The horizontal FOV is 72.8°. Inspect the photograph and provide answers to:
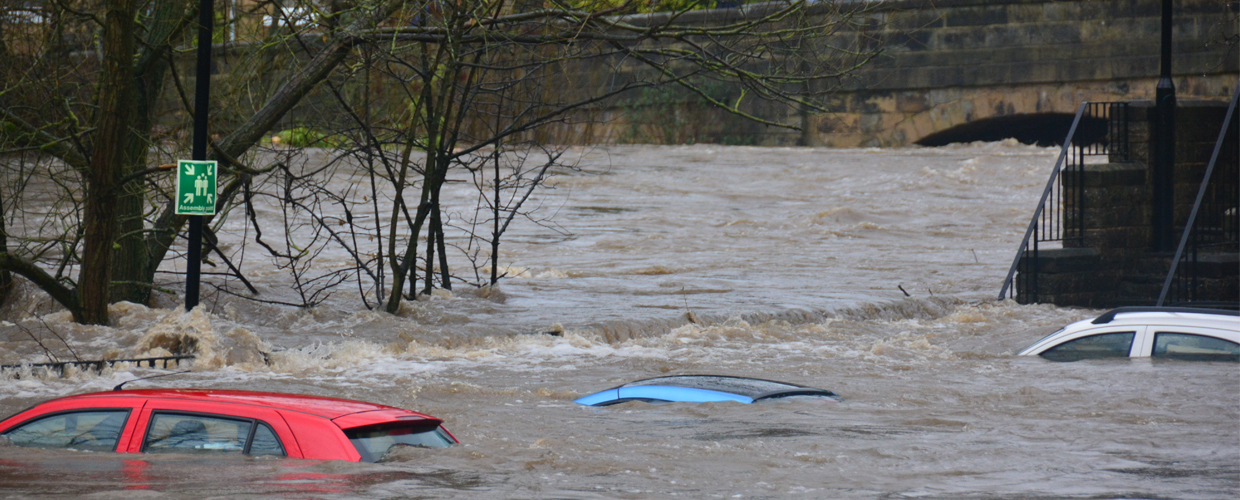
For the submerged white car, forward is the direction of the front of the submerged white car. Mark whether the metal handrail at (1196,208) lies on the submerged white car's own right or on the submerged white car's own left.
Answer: on the submerged white car's own right

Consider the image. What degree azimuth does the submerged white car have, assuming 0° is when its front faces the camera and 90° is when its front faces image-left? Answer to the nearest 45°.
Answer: approximately 90°

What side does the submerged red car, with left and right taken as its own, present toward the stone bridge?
right

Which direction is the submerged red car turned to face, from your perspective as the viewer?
facing away from the viewer and to the left of the viewer

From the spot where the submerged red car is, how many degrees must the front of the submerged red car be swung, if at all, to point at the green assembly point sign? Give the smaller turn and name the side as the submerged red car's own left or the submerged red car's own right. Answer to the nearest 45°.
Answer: approximately 45° to the submerged red car's own right

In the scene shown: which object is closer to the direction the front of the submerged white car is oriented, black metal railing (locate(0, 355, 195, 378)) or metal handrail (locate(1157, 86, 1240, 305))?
the black metal railing

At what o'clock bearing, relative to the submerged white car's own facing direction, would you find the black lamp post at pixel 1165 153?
The black lamp post is roughly at 3 o'clock from the submerged white car.

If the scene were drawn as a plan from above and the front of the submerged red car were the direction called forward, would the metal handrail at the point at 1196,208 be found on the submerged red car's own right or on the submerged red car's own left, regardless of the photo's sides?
on the submerged red car's own right

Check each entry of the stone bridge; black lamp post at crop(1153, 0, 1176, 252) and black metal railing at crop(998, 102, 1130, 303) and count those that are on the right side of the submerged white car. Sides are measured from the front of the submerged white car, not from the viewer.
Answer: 3

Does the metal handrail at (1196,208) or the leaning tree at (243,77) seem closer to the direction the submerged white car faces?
the leaning tree

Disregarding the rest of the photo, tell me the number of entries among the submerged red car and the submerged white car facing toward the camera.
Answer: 0

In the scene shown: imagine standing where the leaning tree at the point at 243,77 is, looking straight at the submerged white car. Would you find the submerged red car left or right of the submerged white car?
right

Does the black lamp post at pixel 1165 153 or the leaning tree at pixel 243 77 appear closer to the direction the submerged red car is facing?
the leaning tree
